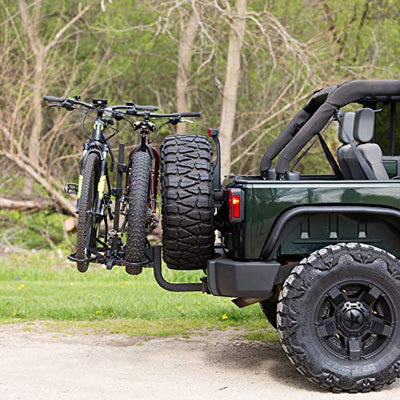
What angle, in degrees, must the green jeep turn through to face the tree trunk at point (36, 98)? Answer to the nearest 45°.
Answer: approximately 135° to its left

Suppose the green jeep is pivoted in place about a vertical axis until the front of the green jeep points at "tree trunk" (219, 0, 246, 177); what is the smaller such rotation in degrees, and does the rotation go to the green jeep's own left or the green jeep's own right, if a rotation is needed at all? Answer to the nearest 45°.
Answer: approximately 90° to the green jeep's own left

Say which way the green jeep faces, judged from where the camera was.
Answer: facing to the right of the viewer

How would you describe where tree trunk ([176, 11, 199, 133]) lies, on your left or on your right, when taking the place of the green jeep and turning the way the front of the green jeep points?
on your left

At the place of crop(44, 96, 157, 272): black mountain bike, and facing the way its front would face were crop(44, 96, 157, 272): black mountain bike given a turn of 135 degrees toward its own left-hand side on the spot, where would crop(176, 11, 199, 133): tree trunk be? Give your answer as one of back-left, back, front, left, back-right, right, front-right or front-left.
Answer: front-left

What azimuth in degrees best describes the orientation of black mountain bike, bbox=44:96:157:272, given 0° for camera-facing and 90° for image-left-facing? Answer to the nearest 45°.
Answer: approximately 0°
